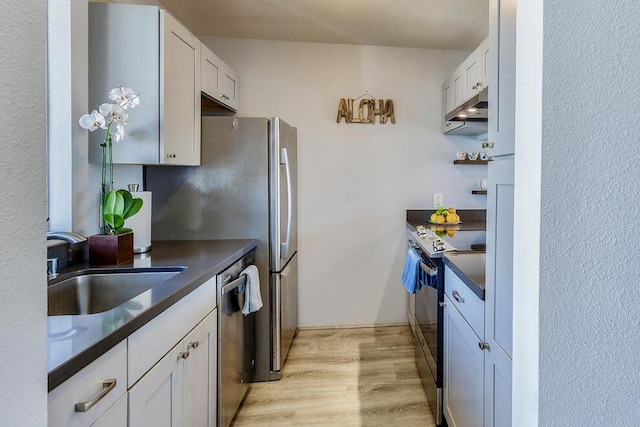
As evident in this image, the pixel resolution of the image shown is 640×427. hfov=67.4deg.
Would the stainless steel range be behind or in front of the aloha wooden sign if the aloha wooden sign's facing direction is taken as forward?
in front

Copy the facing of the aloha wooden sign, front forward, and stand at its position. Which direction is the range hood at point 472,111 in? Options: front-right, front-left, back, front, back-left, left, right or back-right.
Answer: front-left

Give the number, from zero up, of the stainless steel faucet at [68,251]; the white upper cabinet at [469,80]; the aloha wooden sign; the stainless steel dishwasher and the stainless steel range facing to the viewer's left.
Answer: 2

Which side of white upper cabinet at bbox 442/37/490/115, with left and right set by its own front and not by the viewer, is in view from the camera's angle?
left

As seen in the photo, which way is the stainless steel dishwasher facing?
to the viewer's right

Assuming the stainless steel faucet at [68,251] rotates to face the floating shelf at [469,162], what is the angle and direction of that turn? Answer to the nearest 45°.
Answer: approximately 45° to its left

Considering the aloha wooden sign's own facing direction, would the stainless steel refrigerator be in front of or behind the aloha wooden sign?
in front

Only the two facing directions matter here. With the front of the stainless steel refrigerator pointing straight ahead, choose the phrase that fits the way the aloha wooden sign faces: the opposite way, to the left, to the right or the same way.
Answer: to the right

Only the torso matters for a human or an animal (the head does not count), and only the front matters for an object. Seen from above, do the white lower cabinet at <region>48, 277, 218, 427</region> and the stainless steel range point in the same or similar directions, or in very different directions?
very different directions

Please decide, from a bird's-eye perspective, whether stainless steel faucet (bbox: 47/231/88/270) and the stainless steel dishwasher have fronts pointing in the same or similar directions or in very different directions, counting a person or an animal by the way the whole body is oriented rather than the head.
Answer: same or similar directions

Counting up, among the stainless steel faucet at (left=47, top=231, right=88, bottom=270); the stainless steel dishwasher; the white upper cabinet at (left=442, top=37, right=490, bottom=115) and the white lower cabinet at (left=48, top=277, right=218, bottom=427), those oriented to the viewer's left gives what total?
1

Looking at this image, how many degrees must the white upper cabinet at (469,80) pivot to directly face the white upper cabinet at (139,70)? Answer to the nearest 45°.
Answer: approximately 45° to its left

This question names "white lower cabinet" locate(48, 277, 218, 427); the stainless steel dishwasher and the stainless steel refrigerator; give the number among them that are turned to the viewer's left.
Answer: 0

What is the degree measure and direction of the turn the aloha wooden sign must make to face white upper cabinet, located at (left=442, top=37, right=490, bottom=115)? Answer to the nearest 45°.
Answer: approximately 45° to its left

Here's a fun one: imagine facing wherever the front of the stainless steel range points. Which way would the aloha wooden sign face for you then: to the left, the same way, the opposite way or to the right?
to the left

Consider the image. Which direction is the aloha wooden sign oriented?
toward the camera

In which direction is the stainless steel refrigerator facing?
to the viewer's right
